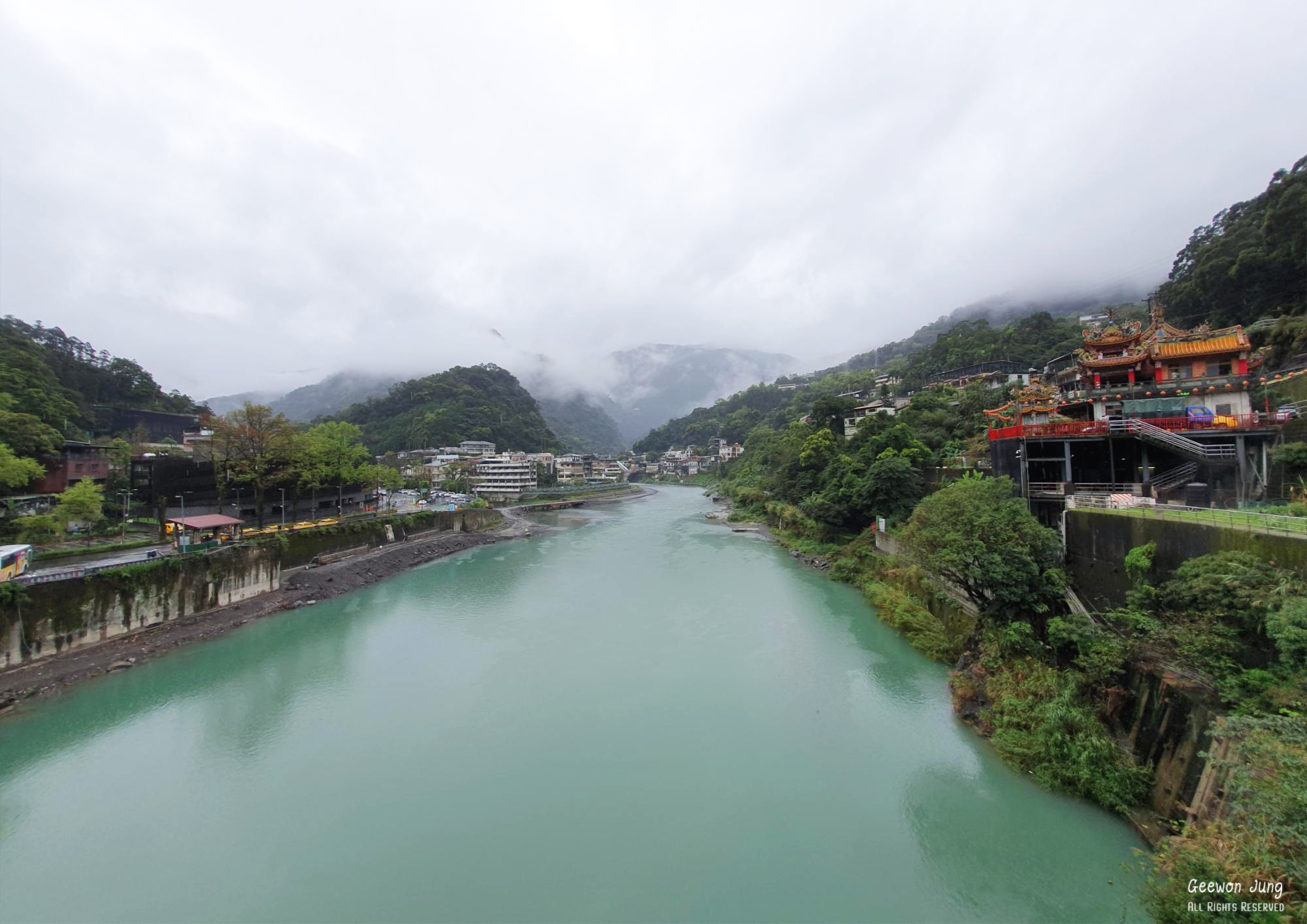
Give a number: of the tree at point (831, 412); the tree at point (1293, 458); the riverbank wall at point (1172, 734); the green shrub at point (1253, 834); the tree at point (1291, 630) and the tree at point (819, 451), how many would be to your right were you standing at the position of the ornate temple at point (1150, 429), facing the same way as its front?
2

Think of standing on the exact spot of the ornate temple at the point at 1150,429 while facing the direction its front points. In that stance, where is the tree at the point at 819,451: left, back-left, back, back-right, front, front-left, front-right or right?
right

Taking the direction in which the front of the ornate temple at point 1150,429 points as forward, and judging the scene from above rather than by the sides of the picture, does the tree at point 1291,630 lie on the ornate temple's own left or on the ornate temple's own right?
on the ornate temple's own left

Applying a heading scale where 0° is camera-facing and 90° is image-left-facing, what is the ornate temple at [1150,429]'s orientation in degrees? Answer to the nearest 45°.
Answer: approximately 45°

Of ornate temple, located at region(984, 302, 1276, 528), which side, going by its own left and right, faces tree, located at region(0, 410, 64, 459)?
front

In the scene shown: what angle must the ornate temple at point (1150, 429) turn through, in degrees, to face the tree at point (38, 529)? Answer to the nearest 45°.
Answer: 0° — it already faces it

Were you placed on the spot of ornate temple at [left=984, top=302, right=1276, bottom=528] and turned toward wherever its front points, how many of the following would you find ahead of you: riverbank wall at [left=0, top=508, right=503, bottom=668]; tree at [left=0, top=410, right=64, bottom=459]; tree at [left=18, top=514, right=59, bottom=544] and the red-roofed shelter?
4

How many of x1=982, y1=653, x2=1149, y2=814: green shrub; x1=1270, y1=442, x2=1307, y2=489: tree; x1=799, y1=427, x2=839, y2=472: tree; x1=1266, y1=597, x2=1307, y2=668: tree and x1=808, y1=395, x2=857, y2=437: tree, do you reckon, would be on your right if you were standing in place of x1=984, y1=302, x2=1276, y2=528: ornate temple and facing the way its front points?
2

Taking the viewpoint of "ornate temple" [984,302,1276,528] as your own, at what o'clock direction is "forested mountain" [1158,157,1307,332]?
The forested mountain is roughly at 5 o'clock from the ornate temple.

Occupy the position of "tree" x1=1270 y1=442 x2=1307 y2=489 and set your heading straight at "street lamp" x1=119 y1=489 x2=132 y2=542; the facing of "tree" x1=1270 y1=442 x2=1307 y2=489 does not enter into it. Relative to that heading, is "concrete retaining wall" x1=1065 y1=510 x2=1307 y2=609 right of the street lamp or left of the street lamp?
left

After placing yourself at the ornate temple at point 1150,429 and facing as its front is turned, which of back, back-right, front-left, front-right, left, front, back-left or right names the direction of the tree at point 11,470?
front

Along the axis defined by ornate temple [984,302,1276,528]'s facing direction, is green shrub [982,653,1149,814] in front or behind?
in front

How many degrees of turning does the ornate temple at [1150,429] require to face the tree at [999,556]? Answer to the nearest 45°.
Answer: approximately 45° to its left

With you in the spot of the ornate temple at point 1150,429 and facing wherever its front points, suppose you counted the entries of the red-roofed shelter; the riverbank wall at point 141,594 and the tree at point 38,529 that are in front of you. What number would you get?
3

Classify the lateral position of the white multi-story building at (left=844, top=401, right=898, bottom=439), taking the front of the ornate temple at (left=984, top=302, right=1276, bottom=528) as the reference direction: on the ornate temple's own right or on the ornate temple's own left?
on the ornate temple's own right

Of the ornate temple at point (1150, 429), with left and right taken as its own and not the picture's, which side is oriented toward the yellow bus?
front
